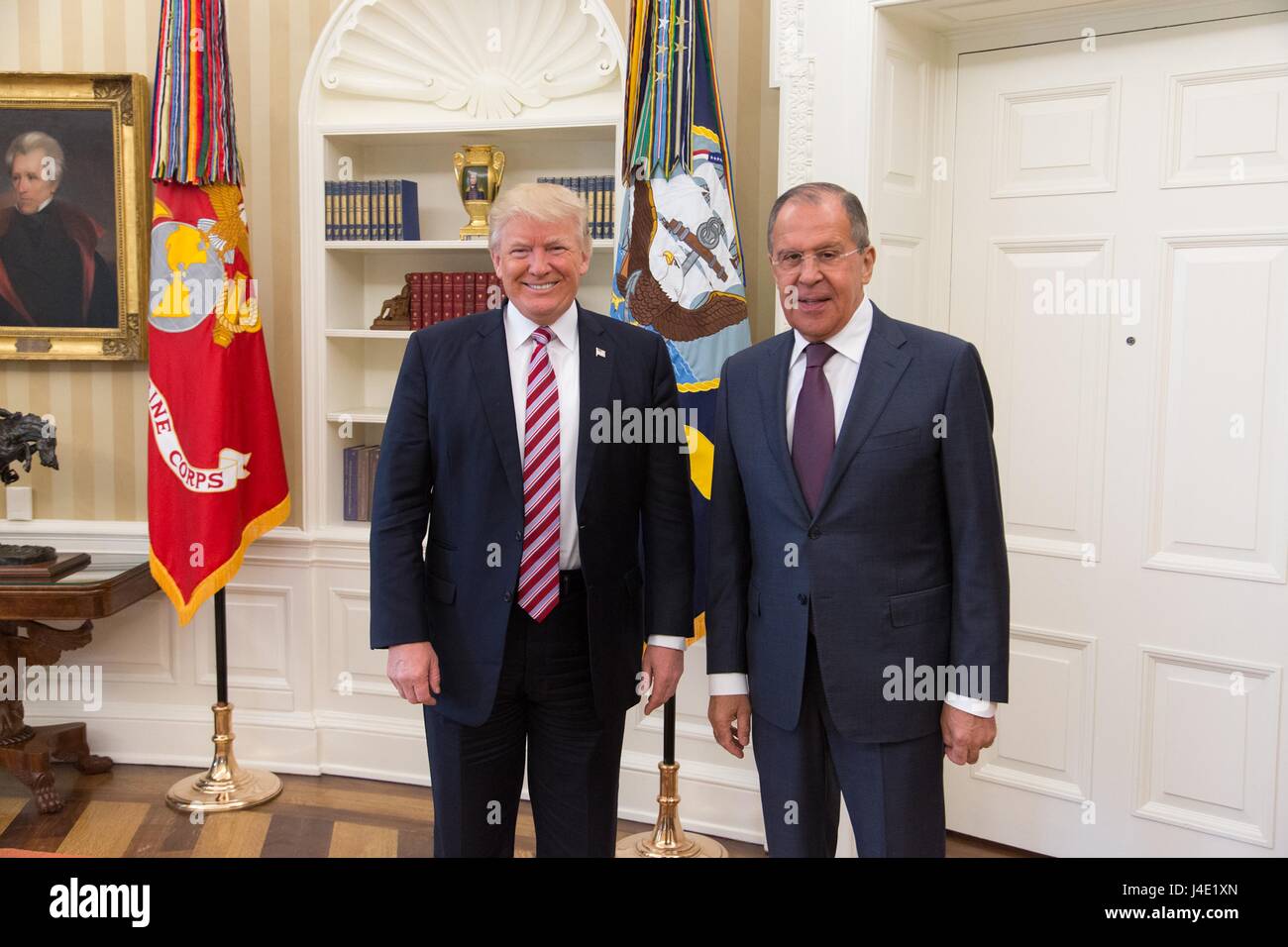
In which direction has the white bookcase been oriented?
toward the camera

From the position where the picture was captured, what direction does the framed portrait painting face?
facing the viewer

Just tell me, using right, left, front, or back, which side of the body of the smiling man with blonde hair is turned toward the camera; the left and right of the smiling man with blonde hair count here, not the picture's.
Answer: front

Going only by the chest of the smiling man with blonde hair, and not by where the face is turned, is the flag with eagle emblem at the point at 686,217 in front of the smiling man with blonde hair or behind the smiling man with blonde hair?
behind

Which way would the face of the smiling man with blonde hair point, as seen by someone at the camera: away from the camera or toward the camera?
toward the camera

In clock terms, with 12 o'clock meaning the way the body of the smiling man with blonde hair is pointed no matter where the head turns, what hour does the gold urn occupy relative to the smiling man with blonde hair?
The gold urn is roughly at 6 o'clock from the smiling man with blonde hair.

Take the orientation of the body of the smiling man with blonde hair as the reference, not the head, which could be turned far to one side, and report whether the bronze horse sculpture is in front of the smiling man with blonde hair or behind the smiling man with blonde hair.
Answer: behind

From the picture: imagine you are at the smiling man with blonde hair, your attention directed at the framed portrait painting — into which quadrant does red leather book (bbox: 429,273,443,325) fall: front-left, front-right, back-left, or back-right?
front-right

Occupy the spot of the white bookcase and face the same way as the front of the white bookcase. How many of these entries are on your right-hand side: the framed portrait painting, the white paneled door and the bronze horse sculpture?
2

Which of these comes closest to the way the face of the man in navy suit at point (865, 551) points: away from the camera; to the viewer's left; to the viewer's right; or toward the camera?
toward the camera

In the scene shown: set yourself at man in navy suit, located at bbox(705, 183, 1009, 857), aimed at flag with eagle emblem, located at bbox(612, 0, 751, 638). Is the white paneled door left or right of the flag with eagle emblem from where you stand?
right
